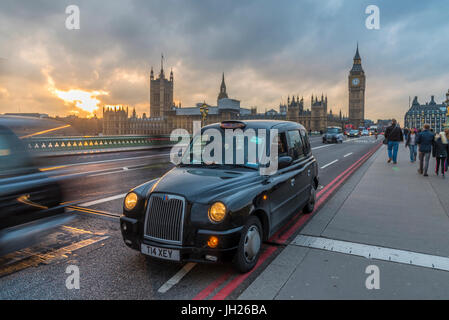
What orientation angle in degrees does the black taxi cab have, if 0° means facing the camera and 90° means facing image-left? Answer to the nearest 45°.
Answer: approximately 45°

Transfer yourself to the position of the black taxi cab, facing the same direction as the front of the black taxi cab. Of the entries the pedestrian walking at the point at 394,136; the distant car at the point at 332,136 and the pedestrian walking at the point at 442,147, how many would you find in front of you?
0

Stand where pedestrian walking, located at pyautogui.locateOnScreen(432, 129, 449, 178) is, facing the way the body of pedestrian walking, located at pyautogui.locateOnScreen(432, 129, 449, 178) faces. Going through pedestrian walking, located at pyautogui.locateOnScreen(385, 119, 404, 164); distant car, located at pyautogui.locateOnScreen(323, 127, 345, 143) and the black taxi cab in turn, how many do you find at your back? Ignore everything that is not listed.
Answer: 1

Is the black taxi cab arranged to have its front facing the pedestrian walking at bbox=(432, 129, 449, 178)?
no

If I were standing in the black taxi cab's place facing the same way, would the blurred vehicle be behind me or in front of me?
in front

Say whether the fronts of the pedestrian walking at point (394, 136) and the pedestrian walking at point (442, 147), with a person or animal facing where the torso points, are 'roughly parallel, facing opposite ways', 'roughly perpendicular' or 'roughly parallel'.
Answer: roughly parallel
